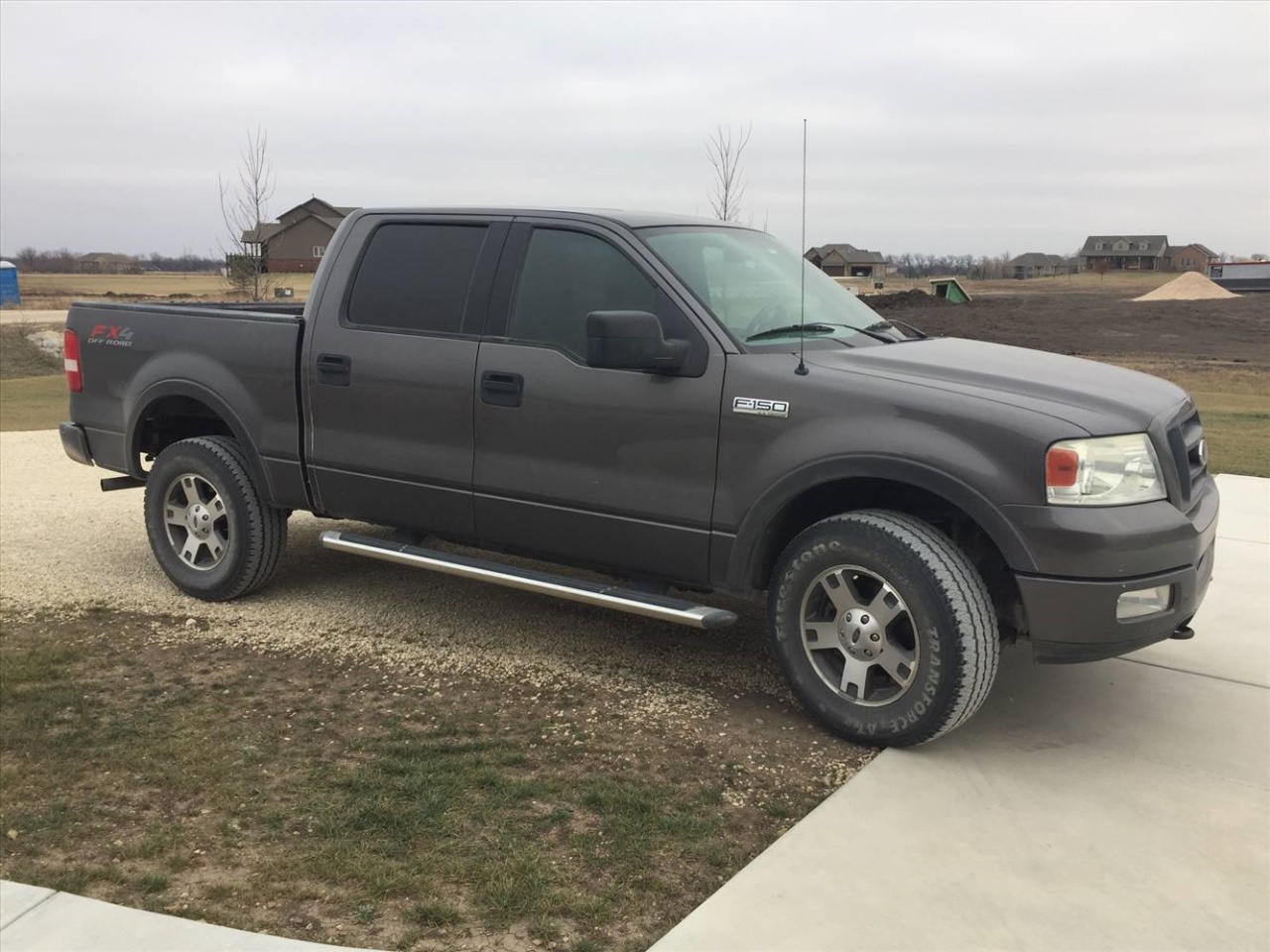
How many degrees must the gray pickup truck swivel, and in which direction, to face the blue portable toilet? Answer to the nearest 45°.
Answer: approximately 180°

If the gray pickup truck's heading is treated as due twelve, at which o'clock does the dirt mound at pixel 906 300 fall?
The dirt mound is roughly at 8 o'clock from the gray pickup truck.

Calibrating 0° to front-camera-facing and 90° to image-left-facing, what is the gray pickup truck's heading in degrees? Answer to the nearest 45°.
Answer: approximately 315°

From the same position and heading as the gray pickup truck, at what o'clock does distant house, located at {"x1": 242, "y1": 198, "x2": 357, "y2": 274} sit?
The distant house is roughly at 7 o'clock from the gray pickup truck.
